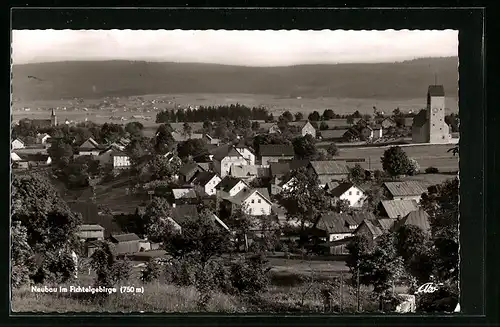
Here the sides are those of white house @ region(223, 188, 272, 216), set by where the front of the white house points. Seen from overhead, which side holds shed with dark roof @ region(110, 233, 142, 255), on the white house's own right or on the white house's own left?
on the white house's own right

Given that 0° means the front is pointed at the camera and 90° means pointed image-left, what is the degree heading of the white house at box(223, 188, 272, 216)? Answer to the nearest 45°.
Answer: approximately 315°
